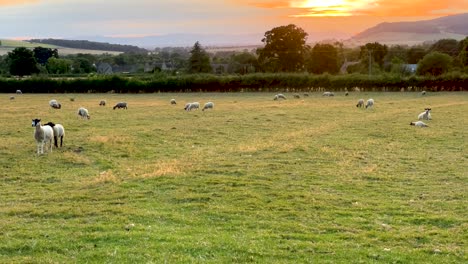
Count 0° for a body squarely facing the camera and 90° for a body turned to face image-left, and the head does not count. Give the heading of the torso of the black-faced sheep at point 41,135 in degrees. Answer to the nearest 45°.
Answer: approximately 45°
